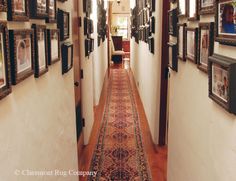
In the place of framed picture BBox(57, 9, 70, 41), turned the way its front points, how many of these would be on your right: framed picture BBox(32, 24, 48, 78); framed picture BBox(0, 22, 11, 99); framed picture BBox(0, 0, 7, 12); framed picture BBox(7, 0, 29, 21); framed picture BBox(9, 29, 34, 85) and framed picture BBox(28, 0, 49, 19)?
6

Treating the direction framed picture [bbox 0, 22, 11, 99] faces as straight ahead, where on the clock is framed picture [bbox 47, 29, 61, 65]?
framed picture [bbox 47, 29, 61, 65] is roughly at 8 o'clock from framed picture [bbox 0, 22, 11, 99].

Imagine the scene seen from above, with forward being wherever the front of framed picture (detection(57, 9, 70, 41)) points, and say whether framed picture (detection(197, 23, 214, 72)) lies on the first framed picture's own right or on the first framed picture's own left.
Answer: on the first framed picture's own right

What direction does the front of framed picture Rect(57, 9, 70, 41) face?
to the viewer's right

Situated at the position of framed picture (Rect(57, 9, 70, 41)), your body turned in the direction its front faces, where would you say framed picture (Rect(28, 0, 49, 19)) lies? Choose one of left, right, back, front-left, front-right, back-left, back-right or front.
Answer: right

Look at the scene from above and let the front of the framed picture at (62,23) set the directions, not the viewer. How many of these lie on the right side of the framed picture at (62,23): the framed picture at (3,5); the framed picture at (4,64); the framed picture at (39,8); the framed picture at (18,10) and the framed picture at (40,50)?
5

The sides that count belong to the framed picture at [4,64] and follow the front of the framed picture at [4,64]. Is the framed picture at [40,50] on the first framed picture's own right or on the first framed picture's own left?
on the first framed picture's own left

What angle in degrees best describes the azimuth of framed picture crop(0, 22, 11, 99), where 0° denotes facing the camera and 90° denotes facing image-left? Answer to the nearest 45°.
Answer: approximately 315°

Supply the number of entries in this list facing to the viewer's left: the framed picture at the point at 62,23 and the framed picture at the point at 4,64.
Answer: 0

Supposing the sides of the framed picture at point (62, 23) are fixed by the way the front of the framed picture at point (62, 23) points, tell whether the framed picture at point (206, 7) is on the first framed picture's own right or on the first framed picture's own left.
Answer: on the first framed picture's own right

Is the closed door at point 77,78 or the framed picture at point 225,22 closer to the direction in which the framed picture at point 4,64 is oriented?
the framed picture

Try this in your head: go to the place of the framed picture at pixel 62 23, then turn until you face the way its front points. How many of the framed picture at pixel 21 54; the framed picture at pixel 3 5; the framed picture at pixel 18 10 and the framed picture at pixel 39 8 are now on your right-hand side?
4
